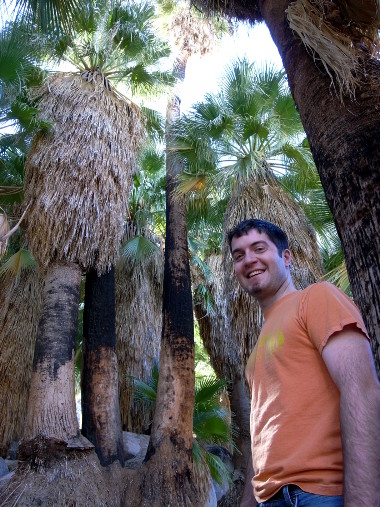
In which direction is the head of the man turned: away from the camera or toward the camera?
toward the camera

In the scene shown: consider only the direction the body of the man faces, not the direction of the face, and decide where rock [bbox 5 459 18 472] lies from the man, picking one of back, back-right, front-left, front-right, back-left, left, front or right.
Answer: right

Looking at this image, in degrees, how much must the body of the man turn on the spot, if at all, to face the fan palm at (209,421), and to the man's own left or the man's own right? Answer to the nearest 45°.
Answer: approximately 135° to the man's own right

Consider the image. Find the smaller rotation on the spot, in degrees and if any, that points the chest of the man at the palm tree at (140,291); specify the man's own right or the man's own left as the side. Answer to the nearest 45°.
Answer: approximately 135° to the man's own right

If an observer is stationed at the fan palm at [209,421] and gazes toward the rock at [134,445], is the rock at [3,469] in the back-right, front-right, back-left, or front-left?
front-left

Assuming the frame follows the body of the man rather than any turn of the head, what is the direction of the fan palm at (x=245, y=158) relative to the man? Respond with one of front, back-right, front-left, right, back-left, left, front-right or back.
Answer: back-right

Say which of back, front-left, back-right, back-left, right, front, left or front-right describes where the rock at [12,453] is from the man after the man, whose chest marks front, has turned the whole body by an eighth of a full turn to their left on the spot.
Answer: back-right

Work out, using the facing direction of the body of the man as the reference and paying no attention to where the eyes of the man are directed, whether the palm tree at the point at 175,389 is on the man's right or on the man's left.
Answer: on the man's right
